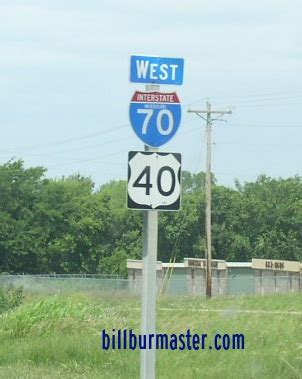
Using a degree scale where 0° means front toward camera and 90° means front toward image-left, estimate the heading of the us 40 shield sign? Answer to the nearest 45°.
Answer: approximately 0°

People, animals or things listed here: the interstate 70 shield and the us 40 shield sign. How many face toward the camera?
2

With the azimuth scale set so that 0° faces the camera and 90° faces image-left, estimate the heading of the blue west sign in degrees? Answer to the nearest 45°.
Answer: approximately 0°

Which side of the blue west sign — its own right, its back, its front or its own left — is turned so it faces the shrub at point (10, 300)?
back

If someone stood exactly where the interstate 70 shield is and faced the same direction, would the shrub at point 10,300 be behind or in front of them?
behind
